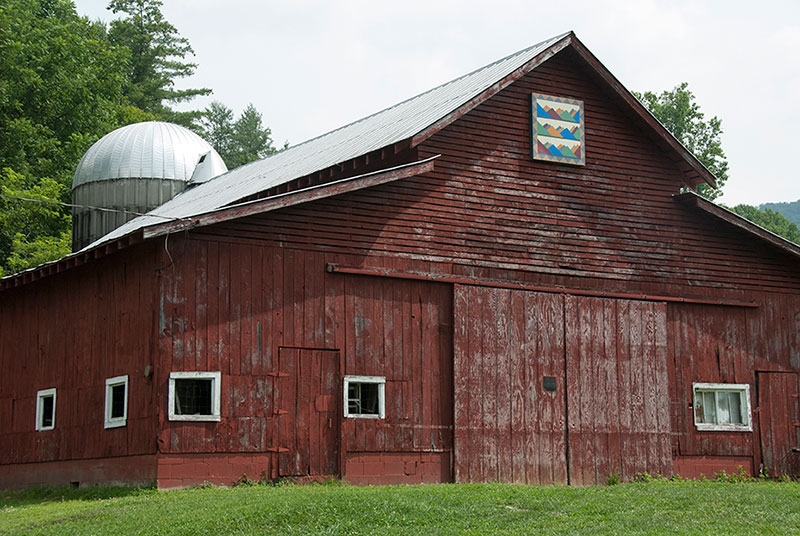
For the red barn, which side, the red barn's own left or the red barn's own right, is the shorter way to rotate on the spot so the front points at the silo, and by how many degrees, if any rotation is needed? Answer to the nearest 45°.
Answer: approximately 180°

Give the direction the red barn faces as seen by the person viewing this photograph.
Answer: facing the viewer and to the right of the viewer

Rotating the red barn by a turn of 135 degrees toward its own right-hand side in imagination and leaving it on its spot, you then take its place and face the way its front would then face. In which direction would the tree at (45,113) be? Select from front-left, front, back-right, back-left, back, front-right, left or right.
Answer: front-right
